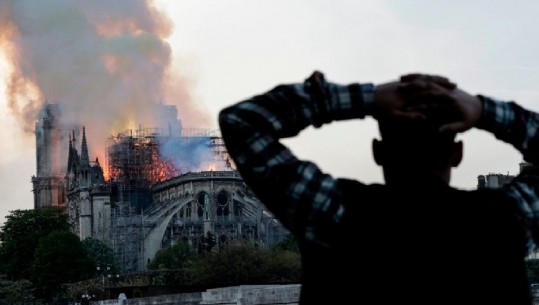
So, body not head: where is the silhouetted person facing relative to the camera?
away from the camera
